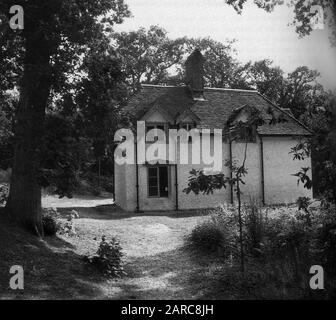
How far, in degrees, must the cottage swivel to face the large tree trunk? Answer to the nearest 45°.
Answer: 0° — it already faces it

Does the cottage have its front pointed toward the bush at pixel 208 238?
yes

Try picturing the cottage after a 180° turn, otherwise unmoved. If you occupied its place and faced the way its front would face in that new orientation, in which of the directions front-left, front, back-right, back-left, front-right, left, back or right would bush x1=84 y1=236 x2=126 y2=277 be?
back

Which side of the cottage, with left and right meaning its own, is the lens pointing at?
front

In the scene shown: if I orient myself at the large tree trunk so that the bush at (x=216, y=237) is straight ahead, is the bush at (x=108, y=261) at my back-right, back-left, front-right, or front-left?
front-right

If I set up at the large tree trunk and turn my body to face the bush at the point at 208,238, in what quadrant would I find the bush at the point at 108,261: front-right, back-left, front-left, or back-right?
front-right

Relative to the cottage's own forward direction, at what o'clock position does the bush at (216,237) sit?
The bush is roughly at 12 o'clock from the cottage.
